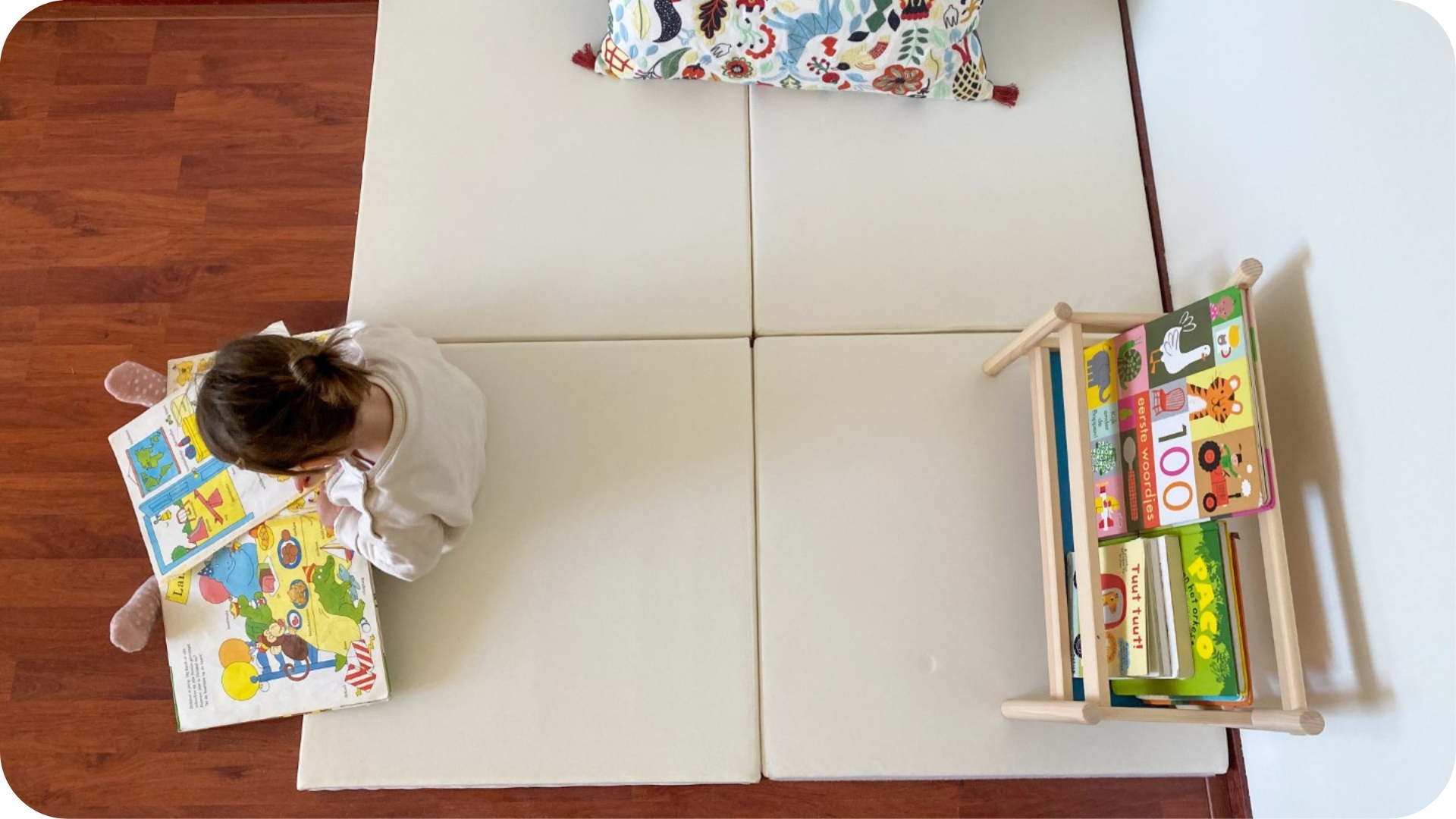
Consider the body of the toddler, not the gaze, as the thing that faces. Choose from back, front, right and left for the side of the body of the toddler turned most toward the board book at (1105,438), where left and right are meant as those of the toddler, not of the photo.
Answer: back

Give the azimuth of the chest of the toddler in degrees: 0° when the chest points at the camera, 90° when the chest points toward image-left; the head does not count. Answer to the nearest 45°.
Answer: approximately 90°

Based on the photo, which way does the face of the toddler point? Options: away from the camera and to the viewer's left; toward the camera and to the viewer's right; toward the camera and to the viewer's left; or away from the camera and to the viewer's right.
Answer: toward the camera and to the viewer's left

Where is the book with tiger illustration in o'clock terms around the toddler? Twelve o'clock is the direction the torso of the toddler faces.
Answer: The book with tiger illustration is roughly at 7 o'clock from the toddler.

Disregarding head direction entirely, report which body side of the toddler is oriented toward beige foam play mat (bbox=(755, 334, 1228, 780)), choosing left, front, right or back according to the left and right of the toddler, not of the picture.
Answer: back
